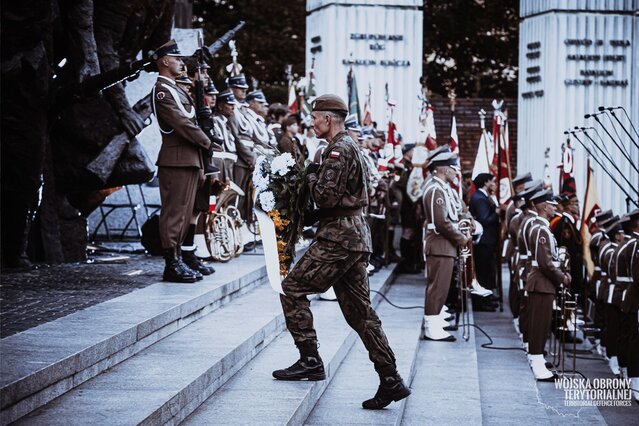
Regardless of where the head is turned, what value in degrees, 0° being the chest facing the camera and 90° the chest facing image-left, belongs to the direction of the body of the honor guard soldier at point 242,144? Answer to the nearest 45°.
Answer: approximately 270°

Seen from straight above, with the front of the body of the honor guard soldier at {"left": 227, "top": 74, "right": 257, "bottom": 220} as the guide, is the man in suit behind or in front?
in front

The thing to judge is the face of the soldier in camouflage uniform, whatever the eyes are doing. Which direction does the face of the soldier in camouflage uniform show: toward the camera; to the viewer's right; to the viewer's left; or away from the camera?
to the viewer's left

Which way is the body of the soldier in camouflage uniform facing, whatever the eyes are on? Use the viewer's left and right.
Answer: facing to the left of the viewer

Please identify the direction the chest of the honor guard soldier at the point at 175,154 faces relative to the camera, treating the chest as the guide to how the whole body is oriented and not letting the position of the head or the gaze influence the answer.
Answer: to the viewer's right

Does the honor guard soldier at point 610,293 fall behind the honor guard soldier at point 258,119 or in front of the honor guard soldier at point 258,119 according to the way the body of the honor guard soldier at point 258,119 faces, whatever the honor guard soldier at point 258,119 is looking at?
in front

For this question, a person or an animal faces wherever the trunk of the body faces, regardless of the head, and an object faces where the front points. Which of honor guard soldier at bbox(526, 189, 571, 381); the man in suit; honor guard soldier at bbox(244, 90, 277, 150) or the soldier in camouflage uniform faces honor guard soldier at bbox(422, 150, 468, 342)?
honor guard soldier at bbox(244, 90, 277, 150)

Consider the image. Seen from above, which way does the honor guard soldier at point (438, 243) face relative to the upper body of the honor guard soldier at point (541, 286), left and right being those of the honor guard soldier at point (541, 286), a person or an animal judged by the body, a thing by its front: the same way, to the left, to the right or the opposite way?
the same way

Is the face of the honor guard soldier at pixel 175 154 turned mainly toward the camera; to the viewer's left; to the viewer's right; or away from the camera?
to the viewer's right

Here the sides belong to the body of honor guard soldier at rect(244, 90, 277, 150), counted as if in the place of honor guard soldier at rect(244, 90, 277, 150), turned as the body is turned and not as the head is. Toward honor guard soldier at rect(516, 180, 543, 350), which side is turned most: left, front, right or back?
front

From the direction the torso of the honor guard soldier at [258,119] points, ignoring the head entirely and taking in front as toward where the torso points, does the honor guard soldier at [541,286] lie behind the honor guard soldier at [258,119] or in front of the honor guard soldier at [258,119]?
in front

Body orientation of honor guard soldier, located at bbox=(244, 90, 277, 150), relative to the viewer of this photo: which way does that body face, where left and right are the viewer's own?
facing the viewer and to the right of the viewer

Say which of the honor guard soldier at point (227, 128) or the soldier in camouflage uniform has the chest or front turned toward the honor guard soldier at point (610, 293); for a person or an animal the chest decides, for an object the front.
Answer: the honor guard soldier at point (227, 128)
